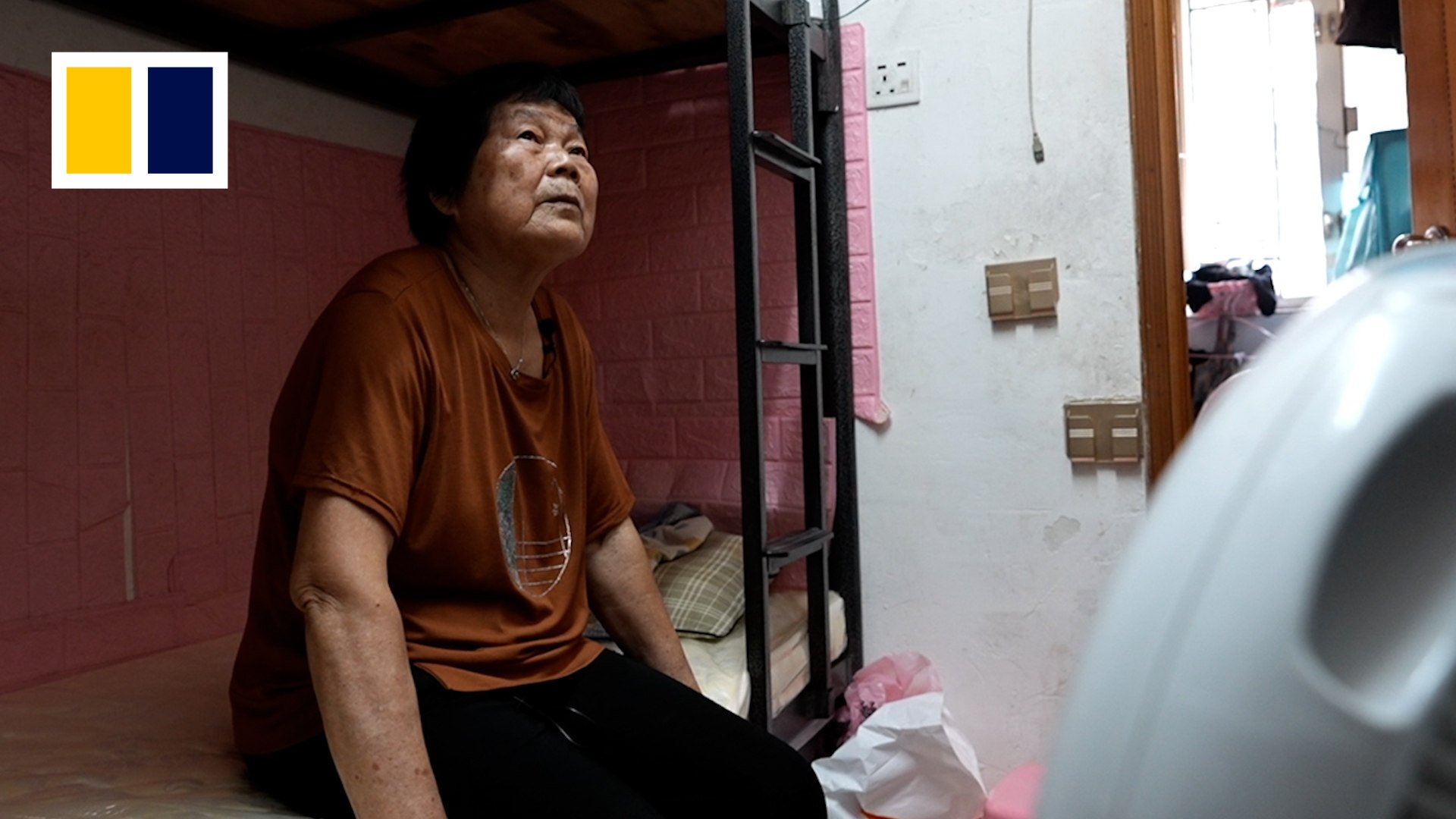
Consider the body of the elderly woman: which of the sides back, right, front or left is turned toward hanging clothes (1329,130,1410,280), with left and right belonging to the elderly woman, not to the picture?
left

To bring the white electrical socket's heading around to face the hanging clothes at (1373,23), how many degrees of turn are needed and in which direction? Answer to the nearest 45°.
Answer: approximately 90° to its left

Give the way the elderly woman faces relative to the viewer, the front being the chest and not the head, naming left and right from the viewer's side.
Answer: facing the viewer and to the right of the viewer

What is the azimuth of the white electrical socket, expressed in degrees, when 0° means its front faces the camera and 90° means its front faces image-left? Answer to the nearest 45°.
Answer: approximately 0°

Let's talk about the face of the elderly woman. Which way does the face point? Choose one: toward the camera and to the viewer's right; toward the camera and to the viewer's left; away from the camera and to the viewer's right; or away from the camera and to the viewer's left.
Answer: toward the camera and to the viewer's right

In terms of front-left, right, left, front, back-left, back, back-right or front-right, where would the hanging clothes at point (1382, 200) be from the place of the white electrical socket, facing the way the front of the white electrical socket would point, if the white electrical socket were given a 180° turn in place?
front-right
